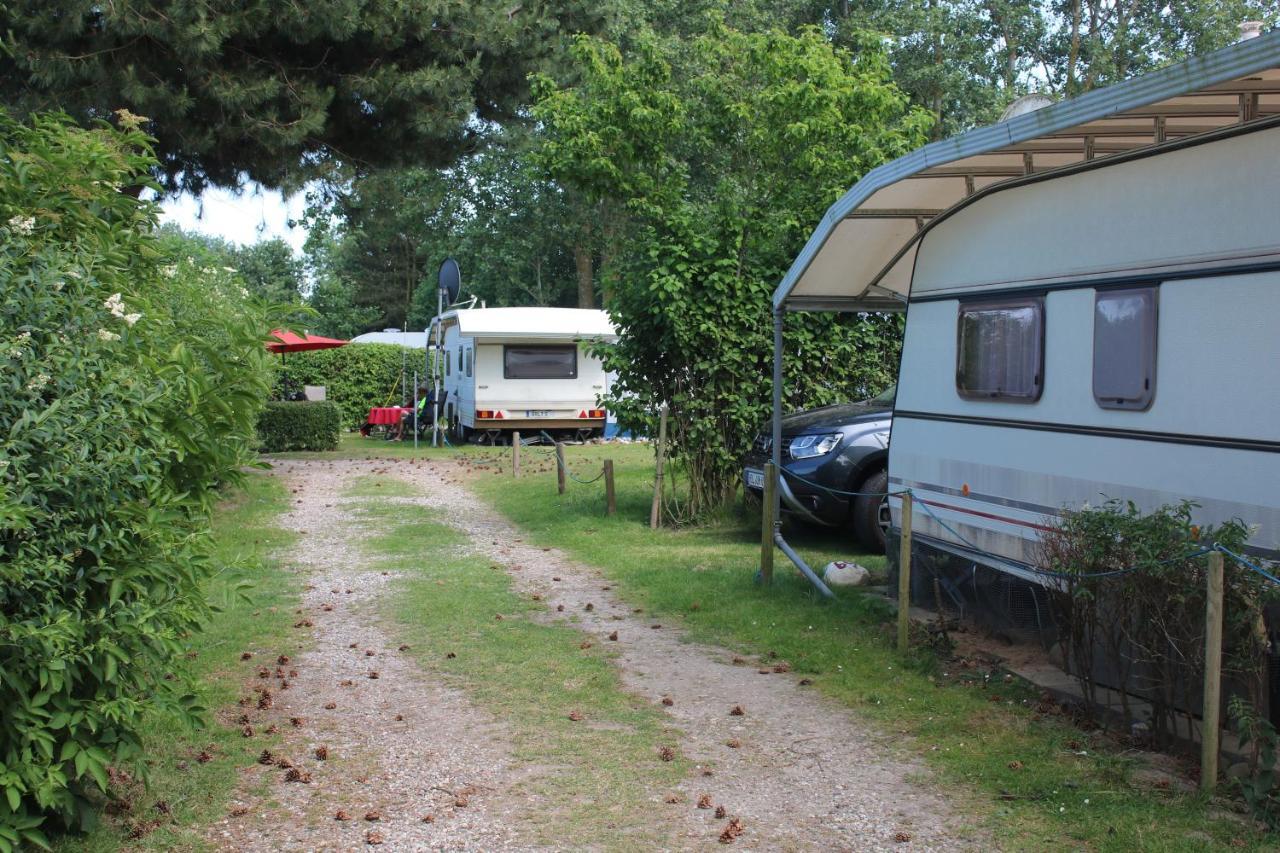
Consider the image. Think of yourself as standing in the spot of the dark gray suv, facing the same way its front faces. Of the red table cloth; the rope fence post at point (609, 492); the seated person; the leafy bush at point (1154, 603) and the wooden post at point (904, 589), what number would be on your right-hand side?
3

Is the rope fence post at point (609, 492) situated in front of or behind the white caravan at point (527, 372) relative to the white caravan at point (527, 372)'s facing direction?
behind

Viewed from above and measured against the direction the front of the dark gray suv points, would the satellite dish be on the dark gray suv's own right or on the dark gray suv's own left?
on the dark gray suv's own right

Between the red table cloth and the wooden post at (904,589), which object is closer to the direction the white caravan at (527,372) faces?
the red table cloth

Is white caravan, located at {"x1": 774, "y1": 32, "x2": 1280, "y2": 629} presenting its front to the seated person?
yes

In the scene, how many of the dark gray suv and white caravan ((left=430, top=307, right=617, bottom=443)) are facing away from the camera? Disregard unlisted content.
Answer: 1

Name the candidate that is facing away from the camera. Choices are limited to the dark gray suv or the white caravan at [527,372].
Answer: the white caravan

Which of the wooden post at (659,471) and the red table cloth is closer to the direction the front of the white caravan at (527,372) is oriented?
the red table cloth

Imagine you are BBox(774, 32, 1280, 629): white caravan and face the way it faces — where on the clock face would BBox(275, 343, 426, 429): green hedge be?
The green hedge is roughly at 12 o'clock from the white caravan.

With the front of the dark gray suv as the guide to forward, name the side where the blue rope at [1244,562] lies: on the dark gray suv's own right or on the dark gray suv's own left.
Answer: on the dark gray suv's own left

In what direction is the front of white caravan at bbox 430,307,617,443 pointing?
away from the camera

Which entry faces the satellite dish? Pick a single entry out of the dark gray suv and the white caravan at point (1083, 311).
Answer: the white caravan
